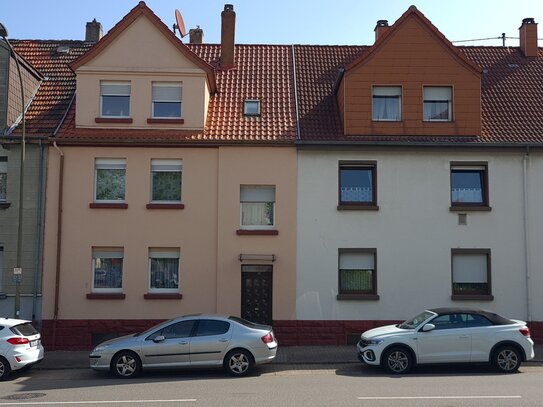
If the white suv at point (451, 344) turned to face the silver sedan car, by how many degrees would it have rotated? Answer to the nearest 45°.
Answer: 0° — it already faces it

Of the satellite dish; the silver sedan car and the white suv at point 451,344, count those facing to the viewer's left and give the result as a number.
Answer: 2

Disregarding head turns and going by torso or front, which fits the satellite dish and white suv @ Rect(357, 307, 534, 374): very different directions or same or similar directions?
very different directions

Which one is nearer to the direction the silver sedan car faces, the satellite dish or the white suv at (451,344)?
the satellite dish

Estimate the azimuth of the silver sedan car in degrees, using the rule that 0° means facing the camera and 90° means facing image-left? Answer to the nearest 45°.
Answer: approximately 90°

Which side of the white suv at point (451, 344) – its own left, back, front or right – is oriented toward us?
left

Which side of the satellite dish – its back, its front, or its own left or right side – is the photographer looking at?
right

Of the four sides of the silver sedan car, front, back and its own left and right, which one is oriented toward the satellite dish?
right
